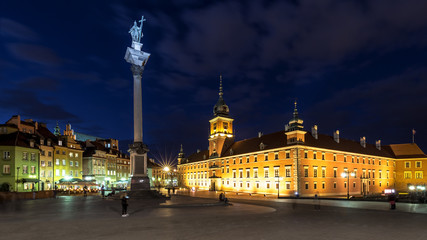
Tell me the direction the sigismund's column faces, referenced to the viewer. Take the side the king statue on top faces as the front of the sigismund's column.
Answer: facing the viewer
